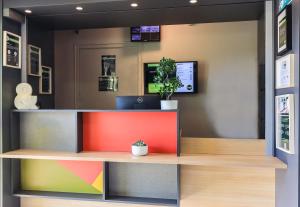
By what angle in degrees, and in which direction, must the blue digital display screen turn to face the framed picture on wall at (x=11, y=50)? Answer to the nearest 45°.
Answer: approximately 45° to its right

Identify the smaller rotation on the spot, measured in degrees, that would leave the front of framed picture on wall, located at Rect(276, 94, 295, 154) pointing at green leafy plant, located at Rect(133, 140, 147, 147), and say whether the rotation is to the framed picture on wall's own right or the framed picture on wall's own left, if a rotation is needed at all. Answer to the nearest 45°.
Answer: approximately 45° to the framed picture on wall's own right

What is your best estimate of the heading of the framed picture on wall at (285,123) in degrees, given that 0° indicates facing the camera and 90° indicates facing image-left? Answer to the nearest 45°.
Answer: approximately 45°

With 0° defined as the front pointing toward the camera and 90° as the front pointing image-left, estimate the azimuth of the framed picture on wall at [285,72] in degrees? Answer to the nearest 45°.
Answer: approximately 45°

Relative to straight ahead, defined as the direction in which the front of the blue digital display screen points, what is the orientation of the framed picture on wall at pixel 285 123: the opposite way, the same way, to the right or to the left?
to the right

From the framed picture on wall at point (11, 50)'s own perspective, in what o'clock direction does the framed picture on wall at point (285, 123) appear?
the framed picture on wall at point (285, 123) is roughly at 12 o'clock from the framed picture on wall at point (11, 50).

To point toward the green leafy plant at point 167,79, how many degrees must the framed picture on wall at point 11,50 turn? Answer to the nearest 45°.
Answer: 0° — it already faces it

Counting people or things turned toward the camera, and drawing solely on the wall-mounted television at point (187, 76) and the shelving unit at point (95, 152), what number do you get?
2

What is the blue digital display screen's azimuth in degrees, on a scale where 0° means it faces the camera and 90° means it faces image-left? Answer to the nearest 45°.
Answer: approximately 0°

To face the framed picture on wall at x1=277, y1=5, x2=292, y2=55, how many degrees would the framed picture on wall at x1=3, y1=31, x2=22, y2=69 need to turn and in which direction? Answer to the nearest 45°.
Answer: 0° — it already faces it
